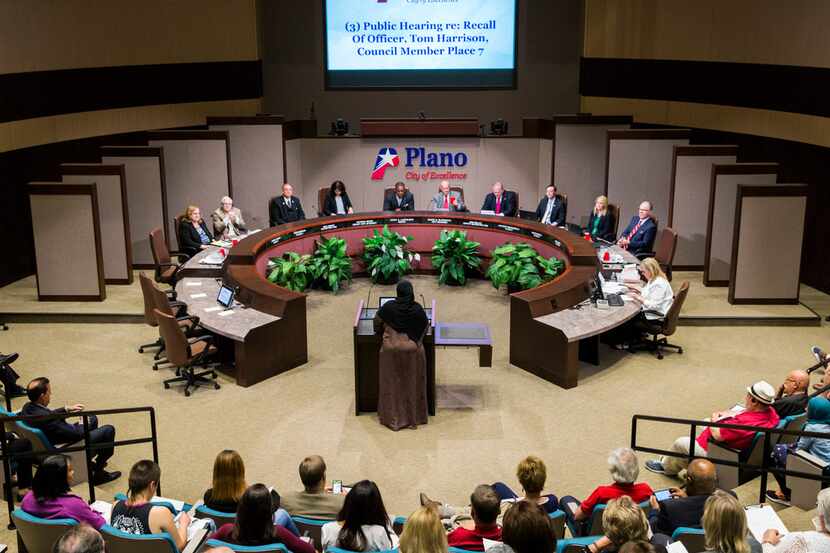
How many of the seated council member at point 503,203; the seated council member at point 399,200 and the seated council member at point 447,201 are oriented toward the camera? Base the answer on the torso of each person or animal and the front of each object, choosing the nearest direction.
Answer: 3

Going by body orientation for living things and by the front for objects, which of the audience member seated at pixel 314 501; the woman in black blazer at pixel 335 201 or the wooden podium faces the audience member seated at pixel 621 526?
the woman in black blazer

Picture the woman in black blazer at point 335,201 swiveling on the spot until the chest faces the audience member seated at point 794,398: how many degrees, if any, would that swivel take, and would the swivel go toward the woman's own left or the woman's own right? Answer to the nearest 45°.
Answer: approximately 45° to the woman's own left

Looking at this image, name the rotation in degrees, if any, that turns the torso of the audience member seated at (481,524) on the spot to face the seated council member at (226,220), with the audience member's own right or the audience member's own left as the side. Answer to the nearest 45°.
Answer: approximately 45° to the audience member's own left

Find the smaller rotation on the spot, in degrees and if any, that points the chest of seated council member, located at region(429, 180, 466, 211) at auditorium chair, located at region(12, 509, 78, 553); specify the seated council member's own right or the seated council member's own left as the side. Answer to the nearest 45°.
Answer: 0° — they already face it

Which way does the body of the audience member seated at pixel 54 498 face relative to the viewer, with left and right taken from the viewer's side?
facing away from the viewer and to the right of the viewer

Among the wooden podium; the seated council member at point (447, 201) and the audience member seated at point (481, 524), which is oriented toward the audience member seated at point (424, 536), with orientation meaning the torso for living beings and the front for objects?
the seated council member

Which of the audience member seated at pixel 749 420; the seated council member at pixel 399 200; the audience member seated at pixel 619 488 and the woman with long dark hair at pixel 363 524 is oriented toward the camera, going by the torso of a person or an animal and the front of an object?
the seated council member

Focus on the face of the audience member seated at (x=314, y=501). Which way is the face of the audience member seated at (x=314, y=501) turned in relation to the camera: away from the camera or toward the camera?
away from the camera

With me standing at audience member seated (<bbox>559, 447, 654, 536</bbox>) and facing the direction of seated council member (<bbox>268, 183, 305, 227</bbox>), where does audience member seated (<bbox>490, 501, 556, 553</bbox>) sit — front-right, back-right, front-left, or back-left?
back-left

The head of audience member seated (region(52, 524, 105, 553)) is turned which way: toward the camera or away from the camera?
away from the camera

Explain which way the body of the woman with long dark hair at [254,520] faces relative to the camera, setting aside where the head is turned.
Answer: away from the camera

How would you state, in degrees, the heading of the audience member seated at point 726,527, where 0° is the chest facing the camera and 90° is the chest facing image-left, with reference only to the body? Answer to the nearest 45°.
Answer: approximately 180°

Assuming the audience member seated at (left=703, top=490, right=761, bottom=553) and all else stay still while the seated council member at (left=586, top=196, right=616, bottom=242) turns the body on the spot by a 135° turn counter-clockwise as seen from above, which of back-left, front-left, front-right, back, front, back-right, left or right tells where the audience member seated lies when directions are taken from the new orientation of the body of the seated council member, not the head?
right

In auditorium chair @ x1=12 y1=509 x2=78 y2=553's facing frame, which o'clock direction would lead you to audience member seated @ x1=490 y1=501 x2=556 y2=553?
The audience member seated is roughly at 3 o'clock from the auditorium chair.

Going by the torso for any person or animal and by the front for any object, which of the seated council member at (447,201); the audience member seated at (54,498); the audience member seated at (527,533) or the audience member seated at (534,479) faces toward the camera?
the seated council member

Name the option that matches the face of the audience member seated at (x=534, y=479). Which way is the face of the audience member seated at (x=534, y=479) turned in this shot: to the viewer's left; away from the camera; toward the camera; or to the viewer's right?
away from the camera

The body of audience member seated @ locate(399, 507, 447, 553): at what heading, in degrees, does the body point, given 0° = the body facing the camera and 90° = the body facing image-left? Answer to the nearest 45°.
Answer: approximately 180°

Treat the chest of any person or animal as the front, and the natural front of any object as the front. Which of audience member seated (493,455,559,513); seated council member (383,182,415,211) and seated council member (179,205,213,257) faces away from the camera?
the audience member seated

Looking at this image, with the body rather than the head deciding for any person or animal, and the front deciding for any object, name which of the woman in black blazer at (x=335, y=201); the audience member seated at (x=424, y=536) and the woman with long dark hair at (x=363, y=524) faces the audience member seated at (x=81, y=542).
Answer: the woman in black blazer
